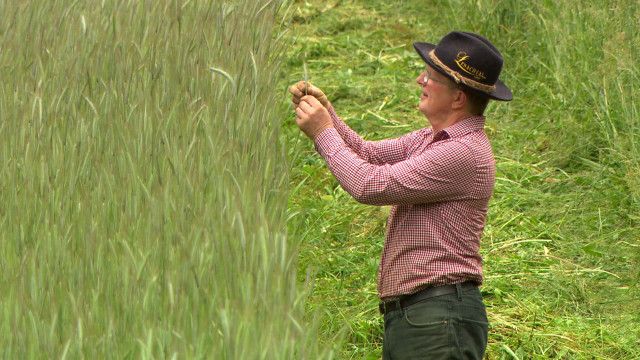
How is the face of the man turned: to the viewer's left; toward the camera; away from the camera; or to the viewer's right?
to the viewer's left

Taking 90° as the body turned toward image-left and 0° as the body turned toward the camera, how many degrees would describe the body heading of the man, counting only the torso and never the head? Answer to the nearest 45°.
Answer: approximately 90°
